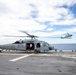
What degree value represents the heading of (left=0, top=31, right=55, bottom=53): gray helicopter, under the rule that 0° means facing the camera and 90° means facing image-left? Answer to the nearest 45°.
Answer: approximately 270°
